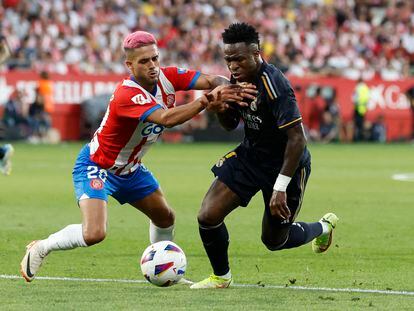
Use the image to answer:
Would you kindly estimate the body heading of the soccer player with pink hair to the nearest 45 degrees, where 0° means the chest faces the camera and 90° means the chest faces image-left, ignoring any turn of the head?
approximately 315°

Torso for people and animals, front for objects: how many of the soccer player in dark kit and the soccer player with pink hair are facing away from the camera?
0

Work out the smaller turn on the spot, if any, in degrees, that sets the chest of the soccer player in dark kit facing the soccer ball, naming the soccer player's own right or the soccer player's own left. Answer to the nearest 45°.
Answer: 0° — they already face it

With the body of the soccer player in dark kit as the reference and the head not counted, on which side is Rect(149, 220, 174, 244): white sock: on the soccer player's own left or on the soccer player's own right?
on the soccer player's own right

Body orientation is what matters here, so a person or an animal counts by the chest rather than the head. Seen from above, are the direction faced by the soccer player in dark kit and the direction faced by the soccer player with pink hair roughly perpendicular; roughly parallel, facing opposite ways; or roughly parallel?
roughly perpendicular

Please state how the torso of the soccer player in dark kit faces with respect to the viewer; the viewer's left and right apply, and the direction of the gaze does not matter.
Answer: facing the viewer and to the left of the viewer

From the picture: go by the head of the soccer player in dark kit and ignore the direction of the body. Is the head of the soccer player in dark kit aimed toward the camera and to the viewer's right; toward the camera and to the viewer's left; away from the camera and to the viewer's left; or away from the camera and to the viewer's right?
toward the camera and to the viewer's left
